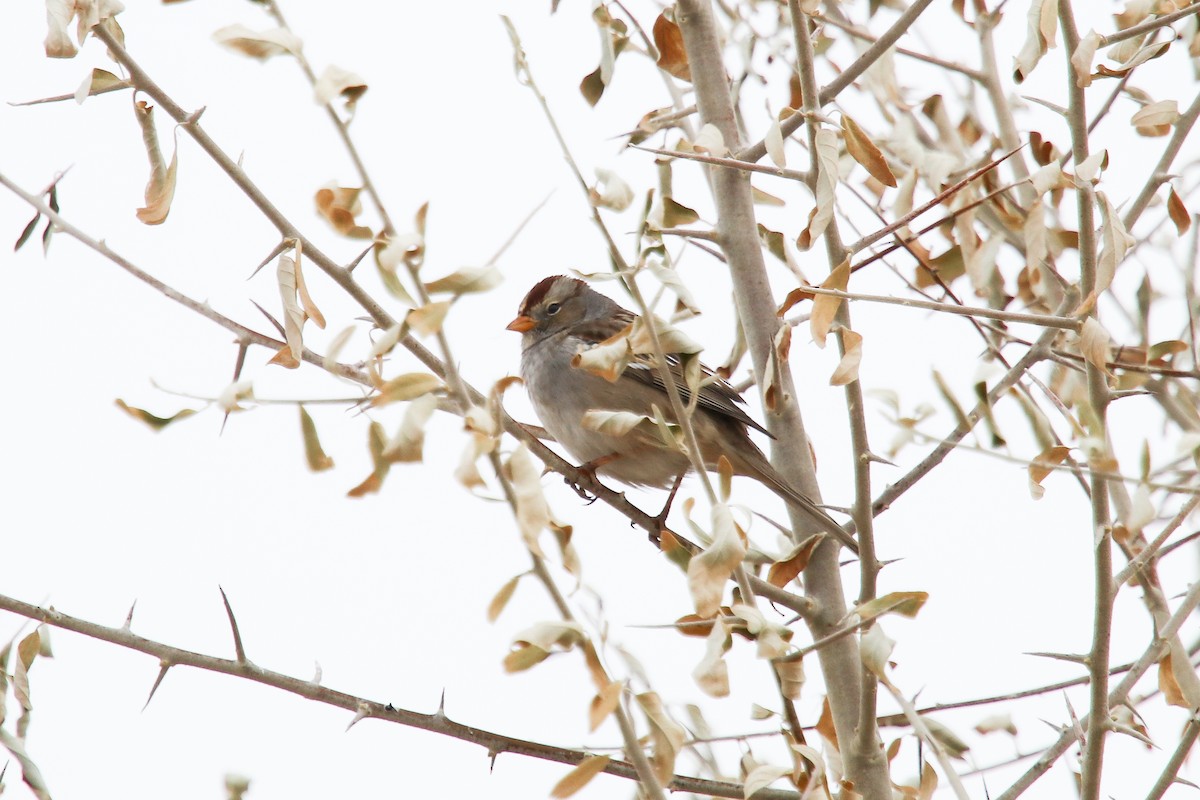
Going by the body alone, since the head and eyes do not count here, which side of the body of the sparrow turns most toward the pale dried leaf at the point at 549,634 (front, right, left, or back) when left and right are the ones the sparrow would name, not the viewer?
left

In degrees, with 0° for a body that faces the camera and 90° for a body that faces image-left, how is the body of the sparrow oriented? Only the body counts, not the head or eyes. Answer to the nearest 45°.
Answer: approximately 90°
